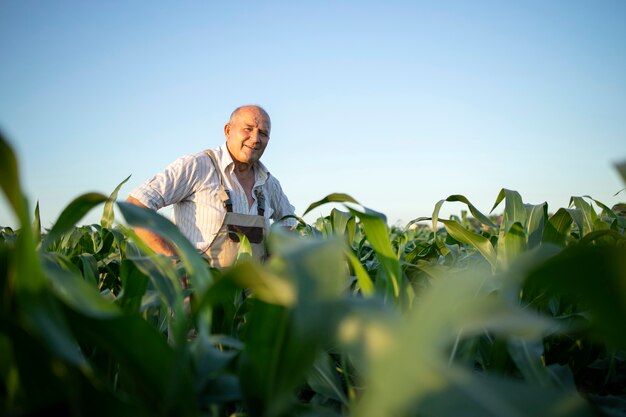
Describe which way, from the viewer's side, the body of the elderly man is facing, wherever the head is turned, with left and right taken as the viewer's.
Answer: facing the viewer and to the right of the viewer
